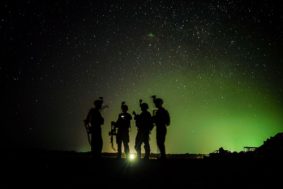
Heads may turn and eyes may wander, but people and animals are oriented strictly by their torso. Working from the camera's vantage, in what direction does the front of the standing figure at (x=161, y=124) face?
facing to the left of the viewer
